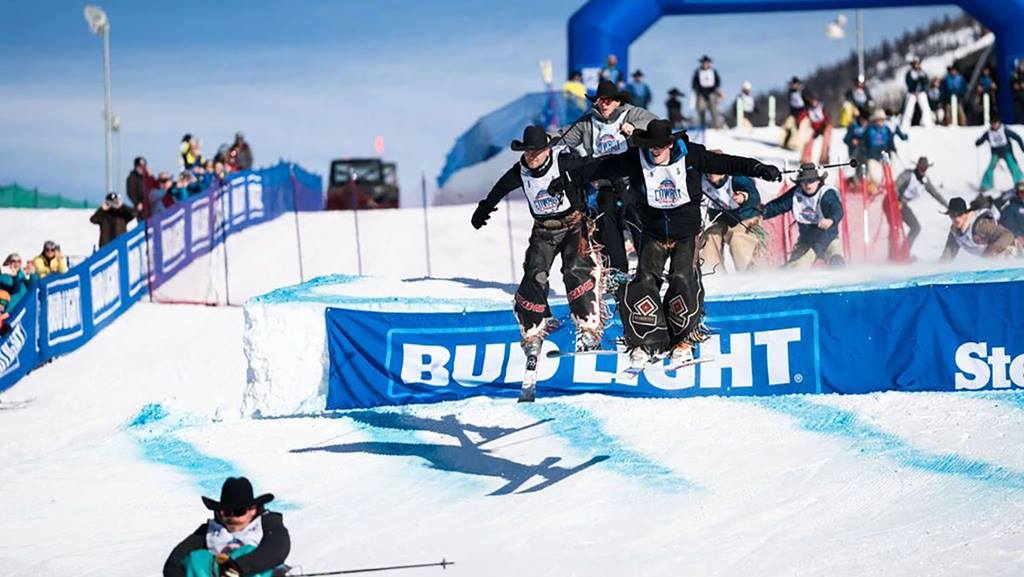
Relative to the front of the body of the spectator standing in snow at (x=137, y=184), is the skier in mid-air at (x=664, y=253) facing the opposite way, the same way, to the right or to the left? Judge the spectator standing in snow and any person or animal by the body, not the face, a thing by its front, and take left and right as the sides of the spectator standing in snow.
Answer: to the right

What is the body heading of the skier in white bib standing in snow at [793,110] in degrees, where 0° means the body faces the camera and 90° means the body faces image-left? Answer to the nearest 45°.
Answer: approximately 45°

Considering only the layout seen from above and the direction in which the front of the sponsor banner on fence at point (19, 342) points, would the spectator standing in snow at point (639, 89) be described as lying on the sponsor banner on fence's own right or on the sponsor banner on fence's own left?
on the sponsor banner on fence's own left

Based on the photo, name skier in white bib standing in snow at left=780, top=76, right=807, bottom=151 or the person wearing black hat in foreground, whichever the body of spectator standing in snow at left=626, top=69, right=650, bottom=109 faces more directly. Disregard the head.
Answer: the person wearing black hat in foreground

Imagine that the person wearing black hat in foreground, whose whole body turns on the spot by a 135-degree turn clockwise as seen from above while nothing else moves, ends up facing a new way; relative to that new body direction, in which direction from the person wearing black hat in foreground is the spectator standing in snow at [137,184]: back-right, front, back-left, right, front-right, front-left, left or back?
front-right

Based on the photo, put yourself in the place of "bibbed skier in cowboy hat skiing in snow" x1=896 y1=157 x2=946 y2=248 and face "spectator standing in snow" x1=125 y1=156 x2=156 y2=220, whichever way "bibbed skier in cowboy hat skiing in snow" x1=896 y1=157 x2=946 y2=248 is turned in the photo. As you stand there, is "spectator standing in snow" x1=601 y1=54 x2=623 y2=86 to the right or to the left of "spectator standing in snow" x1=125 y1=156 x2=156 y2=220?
right

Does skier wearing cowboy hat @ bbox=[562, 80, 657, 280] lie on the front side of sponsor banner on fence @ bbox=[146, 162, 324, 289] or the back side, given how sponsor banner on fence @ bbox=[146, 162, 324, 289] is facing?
on the front side
